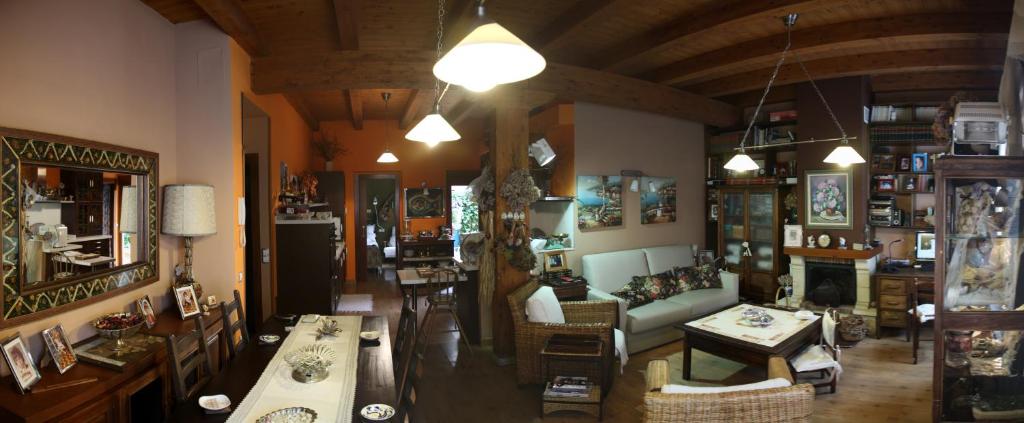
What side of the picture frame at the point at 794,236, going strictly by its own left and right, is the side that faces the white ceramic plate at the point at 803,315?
front

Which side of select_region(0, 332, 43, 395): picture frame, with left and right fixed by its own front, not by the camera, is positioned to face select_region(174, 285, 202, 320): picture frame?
left

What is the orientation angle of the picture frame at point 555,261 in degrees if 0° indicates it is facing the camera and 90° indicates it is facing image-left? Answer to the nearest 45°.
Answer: approximately 0°

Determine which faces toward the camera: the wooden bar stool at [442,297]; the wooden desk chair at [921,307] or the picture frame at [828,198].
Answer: the picture frame

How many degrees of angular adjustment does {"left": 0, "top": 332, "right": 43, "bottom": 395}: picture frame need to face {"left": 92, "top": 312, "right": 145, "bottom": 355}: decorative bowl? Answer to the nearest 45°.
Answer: approximately 90° to its left

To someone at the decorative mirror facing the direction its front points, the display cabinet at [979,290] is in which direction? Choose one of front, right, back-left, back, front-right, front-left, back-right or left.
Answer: front

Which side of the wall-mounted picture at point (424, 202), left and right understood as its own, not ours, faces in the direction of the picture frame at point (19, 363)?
front

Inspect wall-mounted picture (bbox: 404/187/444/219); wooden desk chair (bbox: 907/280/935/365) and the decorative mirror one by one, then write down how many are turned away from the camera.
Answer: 1

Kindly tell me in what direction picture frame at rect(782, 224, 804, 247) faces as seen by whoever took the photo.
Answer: facing the viewer

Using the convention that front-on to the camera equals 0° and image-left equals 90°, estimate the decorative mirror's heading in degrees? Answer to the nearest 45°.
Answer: approximately 315°

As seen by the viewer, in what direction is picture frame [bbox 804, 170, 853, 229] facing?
toward the camera

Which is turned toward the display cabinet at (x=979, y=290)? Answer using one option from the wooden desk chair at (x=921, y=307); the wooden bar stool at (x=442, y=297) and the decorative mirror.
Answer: the decorative mirror

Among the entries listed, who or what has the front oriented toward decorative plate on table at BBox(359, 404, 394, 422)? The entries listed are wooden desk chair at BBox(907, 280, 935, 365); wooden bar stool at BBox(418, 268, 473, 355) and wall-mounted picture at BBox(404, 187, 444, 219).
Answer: the wall-mounted picture

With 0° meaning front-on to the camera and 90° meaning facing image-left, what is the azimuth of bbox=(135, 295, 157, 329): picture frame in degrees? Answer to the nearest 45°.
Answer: approximately 315°

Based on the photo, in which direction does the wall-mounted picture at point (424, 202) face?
toward the camera

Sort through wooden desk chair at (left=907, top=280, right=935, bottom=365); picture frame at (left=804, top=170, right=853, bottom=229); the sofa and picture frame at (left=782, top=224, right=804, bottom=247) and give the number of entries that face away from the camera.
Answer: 1

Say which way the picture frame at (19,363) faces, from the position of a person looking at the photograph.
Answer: facing the viewer and to the right of the viewer

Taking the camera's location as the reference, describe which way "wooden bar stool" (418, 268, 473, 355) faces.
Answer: facing away from the viewer and to the left of the viewer
